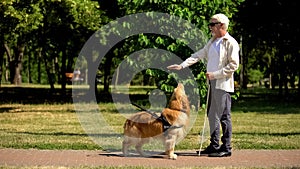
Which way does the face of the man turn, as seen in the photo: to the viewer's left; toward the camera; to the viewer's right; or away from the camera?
to the viewer's left

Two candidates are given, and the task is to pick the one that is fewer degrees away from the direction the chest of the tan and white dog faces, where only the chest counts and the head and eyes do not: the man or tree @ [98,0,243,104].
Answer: the man

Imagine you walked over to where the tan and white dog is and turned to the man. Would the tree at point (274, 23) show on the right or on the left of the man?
left

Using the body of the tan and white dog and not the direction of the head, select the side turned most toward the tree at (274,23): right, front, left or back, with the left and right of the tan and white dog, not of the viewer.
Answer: left

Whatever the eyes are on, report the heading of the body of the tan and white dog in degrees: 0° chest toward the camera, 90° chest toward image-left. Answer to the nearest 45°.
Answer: approximately 270°

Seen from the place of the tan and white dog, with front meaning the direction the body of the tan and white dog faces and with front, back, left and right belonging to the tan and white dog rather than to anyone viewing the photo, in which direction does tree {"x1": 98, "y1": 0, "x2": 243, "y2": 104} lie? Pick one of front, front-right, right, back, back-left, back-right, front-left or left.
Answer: left

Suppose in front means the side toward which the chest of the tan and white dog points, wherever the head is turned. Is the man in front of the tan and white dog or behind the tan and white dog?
in front
